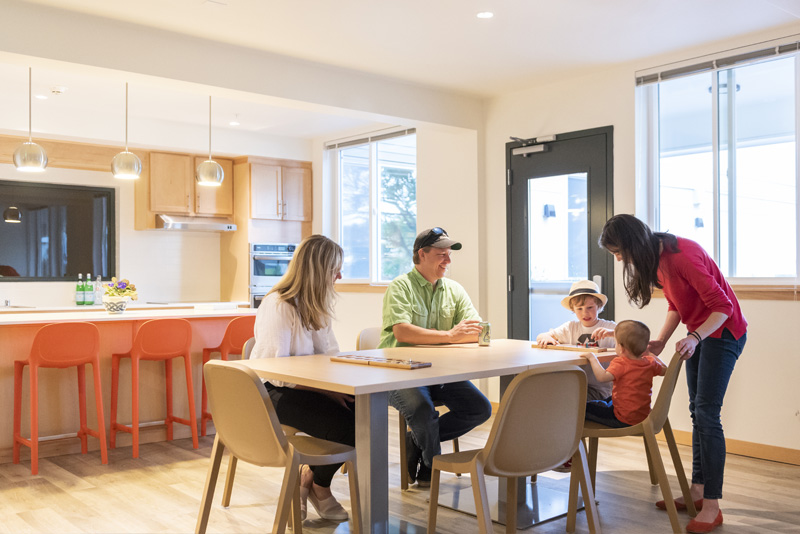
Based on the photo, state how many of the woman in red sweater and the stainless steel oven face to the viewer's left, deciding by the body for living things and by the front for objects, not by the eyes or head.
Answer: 1

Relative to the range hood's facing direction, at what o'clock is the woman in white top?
The woman in white top is roughly at 12 o'clock from the range hood.

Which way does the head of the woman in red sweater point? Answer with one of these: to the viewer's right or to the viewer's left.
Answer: to the viewer's left

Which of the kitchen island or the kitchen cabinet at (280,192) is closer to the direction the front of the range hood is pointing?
the kitchen island

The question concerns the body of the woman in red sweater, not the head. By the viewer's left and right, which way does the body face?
facing to the left of the viewer

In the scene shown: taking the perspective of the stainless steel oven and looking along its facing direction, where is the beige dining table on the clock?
The beige dining table is roughly at 12 o'clock from the stainless steel oven.

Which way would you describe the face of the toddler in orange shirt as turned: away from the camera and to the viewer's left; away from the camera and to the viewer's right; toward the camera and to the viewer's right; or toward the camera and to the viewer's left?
away from the camera and to the viewer's left

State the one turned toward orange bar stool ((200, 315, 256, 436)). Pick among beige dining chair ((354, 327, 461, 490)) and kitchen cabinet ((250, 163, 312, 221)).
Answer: the kitchen cabinet

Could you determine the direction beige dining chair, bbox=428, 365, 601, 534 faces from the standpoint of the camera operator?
facing away from the viewer and to the left of the viewer
